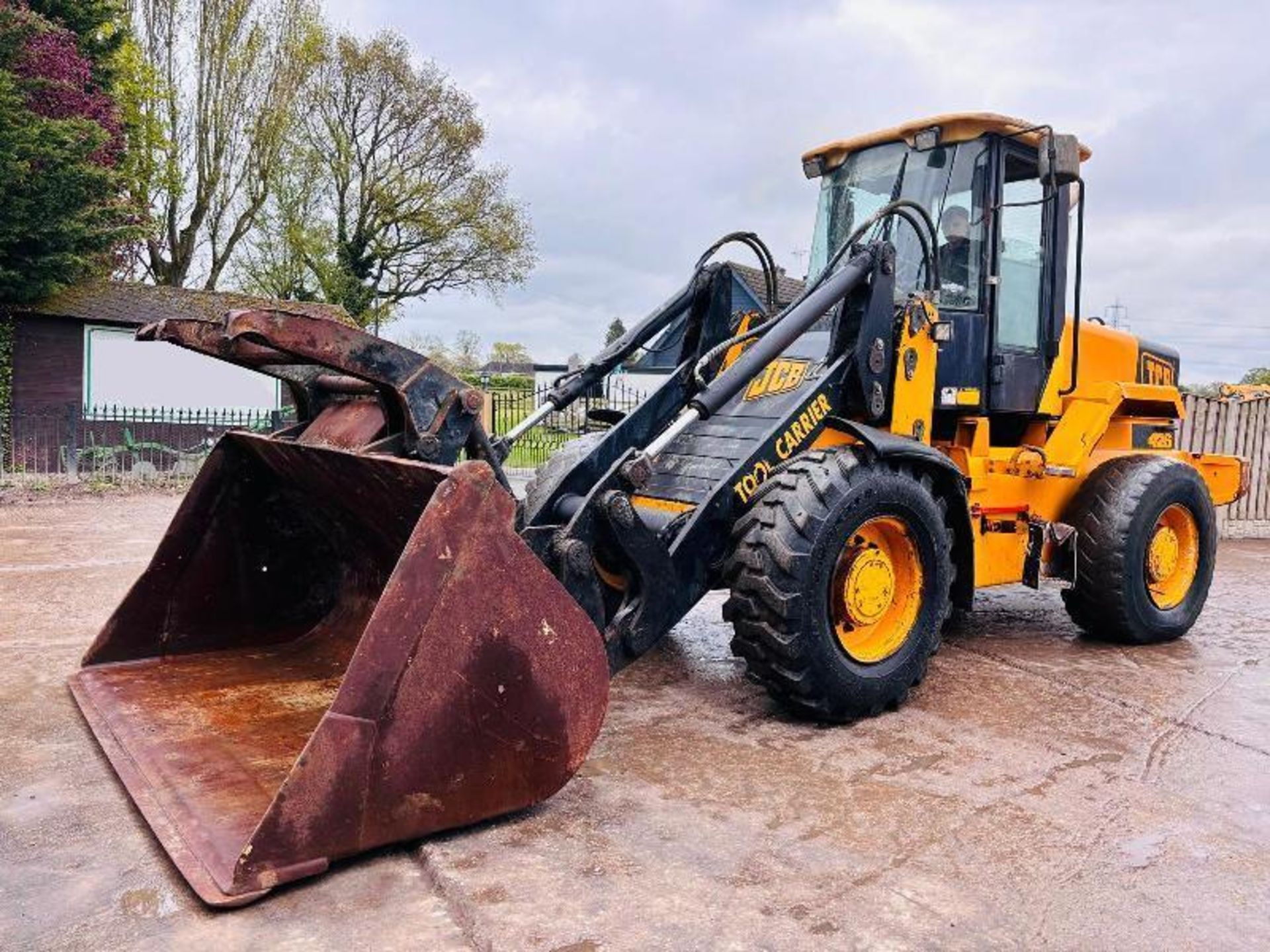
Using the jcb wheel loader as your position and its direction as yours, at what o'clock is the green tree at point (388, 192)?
The green tree is roughly at 4 o'clock from the jcb wheel loader.

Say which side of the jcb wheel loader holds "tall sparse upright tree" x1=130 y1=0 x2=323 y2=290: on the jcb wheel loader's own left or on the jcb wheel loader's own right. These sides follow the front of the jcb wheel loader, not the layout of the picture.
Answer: on the jcb wheel loader's own right

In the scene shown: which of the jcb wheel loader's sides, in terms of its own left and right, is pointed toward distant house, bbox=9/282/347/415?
right

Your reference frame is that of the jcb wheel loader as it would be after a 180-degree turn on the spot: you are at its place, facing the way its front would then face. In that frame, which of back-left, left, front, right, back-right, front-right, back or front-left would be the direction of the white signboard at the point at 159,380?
left

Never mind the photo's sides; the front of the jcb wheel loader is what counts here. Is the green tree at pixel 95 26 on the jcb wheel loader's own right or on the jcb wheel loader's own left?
on the jcb wheel loader's own right

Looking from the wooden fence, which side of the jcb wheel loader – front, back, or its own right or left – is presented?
back

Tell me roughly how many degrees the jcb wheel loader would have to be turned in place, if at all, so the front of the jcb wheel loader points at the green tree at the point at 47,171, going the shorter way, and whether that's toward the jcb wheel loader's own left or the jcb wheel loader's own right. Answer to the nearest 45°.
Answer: approximately 90° to the jcb wheel loader's own right

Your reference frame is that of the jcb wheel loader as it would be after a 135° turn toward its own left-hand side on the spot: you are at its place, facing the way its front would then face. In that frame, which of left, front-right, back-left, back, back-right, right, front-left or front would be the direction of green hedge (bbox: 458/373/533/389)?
left

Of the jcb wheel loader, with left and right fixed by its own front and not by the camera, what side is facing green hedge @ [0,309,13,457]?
right

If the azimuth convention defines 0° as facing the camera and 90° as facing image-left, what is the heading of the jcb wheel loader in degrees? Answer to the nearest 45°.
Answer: approximately 45°

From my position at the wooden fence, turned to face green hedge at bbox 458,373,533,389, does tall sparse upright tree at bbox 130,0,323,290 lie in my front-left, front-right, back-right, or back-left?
front-left
